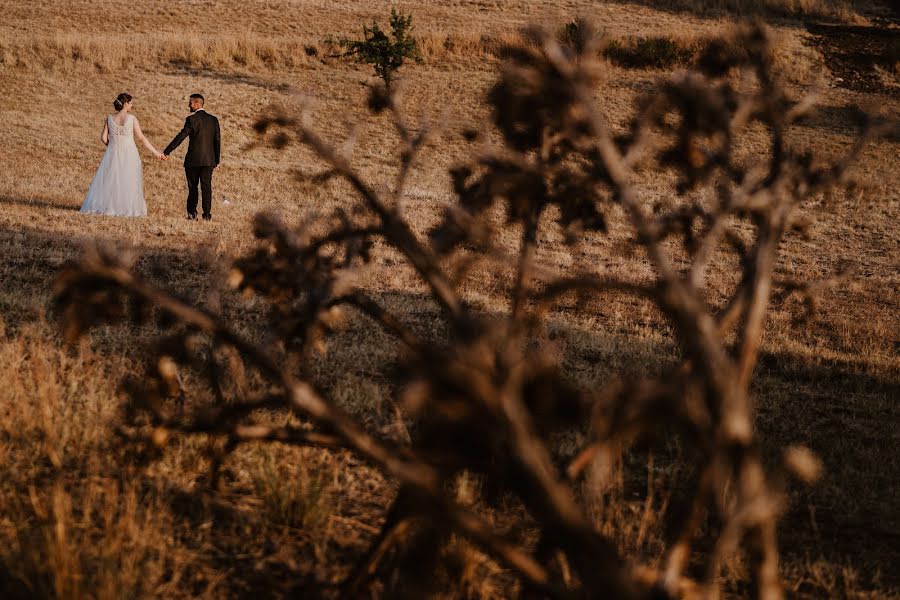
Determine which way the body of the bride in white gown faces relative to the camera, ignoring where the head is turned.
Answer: away from the camera

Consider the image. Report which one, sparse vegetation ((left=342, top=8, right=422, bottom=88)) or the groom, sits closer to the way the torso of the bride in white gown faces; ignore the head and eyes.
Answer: the sparse vegetation

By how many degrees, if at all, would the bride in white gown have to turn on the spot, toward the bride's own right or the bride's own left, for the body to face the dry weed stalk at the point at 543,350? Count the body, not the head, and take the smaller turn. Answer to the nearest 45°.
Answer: approximately 180°

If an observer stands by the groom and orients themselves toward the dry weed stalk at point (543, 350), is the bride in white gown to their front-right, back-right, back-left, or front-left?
back-right

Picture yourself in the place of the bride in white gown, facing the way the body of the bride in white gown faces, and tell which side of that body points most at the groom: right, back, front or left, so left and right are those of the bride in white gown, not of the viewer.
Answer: right
